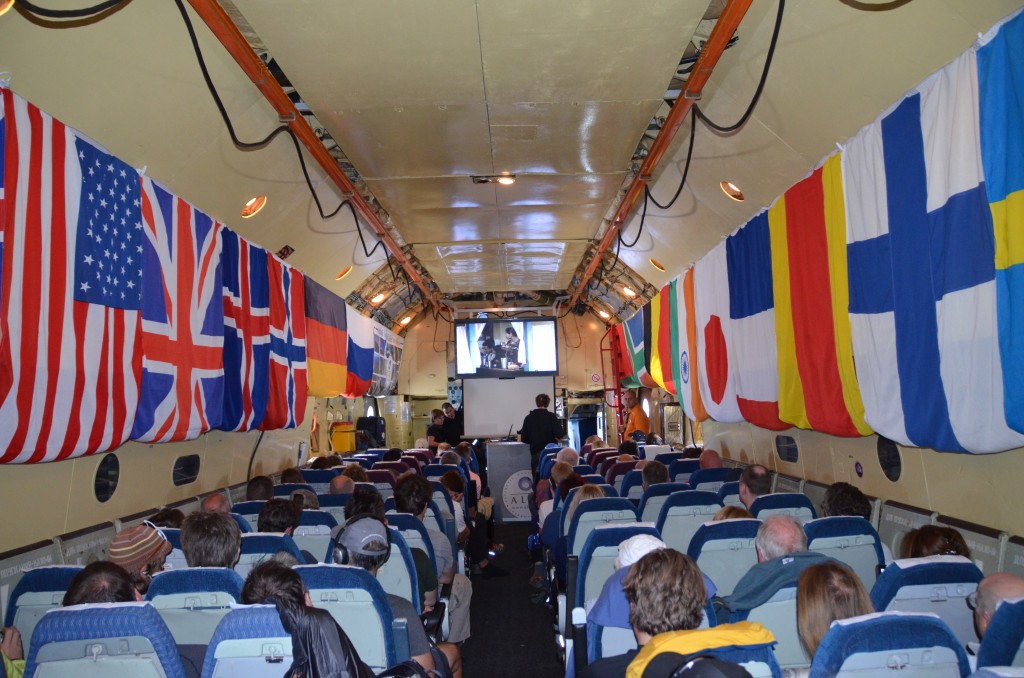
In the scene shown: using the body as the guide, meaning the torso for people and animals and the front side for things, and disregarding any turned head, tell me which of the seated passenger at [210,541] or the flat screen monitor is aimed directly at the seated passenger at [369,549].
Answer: the flat screen monitor

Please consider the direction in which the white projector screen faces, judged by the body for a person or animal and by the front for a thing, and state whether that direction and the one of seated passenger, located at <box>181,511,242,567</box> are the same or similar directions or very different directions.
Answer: very different directions

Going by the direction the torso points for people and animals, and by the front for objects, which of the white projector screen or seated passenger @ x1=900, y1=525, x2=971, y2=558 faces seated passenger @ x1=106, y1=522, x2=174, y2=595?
the white projector screen

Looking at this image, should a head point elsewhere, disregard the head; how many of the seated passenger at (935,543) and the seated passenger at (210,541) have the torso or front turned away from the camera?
2

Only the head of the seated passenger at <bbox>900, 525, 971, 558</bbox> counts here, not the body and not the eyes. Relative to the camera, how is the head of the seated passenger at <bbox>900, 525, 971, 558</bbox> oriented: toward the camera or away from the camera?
away from the camera

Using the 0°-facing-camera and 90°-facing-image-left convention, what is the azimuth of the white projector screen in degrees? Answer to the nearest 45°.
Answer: approximately 0°

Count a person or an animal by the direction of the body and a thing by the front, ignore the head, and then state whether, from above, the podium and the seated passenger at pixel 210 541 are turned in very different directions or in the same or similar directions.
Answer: very different directions

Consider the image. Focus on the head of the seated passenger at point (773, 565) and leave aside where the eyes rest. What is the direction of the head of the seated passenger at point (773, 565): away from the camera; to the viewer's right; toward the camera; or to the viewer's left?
away from the camera

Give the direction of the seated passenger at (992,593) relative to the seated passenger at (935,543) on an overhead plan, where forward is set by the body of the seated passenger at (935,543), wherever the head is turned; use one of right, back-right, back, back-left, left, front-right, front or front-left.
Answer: back

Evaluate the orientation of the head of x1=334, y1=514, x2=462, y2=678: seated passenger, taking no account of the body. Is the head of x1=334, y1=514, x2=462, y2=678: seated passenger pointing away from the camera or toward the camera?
away from the camera

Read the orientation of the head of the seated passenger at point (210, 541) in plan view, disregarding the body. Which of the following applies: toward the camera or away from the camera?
away from the camera

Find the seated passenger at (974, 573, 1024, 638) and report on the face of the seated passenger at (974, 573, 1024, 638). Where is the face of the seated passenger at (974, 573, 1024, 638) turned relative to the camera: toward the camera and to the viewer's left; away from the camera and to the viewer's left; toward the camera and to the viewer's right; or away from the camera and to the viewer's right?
away from the camera and to the viewer's left

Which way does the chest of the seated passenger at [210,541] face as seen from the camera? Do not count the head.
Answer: away from the camera

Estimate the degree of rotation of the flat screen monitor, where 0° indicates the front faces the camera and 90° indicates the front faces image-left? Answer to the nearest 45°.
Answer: approximately 0°

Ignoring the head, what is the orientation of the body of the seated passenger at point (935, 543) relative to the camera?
away from the camera
